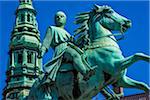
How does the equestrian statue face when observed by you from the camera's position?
facing to the right of the viewer
